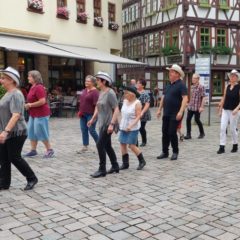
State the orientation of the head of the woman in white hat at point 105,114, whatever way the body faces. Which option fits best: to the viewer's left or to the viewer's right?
to the viewer's left

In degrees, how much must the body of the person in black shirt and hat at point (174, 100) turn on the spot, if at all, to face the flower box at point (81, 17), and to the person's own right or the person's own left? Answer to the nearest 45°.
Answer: approximately 135° to the person's own right

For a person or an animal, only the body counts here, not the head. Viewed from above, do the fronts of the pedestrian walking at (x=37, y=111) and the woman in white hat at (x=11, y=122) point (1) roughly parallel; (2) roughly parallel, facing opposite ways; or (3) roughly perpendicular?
roughly parallel

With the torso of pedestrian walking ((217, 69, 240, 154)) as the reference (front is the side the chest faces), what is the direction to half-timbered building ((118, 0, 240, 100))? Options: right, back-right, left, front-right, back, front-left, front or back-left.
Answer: back-right

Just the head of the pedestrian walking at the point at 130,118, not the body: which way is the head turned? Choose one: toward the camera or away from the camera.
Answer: toward the camera

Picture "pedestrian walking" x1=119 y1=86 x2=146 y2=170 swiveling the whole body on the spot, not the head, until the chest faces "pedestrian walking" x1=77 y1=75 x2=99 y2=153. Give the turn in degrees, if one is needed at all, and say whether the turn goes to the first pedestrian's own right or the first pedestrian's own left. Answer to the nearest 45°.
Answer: approximately 90° to the first pedestrian's own right

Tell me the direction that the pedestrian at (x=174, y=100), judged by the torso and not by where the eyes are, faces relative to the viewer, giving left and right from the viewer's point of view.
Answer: facing the viewer and to the left of the viewer

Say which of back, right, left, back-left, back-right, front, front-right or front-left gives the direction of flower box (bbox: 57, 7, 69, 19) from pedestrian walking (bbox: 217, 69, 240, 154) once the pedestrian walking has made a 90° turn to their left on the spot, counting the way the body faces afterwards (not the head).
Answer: back
